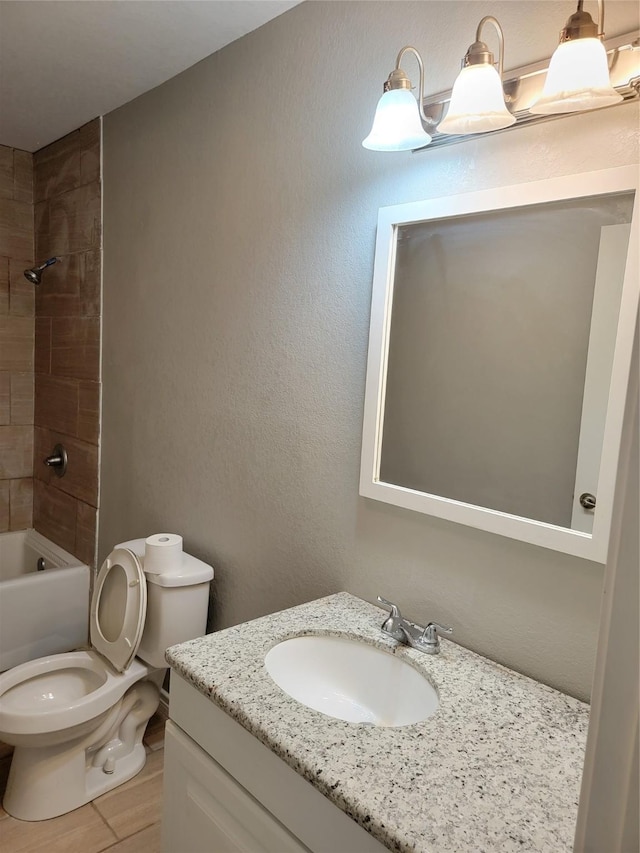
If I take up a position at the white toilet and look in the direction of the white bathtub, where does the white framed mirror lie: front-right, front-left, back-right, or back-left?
back-right

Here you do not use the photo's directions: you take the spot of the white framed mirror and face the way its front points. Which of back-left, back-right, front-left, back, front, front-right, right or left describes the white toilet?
front-right

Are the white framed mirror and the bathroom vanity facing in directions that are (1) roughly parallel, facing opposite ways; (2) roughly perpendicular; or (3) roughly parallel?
roughly parallel

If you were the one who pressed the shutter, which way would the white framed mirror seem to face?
facing the viewer and to the left of the viewer

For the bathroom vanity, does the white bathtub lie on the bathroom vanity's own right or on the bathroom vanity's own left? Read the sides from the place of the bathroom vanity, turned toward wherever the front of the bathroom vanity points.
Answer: on the bathroom vanity's own right

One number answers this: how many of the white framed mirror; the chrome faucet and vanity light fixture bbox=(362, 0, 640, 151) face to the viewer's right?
0

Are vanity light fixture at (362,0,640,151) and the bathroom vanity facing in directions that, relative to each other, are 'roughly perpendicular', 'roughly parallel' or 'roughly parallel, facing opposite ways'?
roughly parallel

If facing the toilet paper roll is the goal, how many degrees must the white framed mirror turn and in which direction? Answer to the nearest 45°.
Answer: approximately 45° to its right

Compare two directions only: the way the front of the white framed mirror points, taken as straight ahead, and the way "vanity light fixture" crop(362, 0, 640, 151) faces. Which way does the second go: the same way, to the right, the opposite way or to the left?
the same way

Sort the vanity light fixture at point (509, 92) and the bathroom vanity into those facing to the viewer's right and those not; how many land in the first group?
0

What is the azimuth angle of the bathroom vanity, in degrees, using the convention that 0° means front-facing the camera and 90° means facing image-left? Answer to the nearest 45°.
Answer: approximately 45°

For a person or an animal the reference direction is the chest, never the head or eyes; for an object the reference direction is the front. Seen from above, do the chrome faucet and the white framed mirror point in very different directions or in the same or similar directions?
same or similar directions

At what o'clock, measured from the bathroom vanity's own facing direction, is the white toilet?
The white toilet is roughly at 3 o'clock from the bathroom vanity.
